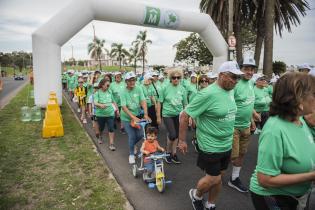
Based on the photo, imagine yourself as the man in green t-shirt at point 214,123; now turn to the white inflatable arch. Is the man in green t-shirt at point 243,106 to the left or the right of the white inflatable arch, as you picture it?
right

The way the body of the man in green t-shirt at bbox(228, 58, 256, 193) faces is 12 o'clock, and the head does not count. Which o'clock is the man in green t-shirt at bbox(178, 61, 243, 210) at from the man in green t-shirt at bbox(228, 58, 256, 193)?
the man in green t-shirt at bbox(178, 61, 243, 210) is roughly at 2 o'clock from the man in green t-shirt at bbox(228, 58, 256, 193).

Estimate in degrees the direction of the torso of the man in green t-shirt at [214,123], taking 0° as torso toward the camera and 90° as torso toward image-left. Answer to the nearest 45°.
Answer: approximately 315°

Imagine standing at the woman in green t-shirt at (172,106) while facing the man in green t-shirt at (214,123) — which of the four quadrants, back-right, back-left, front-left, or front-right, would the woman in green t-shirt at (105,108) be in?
back-right

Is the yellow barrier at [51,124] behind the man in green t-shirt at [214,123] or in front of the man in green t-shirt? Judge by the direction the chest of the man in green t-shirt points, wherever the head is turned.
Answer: behind

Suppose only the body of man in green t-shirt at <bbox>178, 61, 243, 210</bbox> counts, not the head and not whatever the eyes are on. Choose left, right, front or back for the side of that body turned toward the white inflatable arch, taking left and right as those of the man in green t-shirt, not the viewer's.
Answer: back

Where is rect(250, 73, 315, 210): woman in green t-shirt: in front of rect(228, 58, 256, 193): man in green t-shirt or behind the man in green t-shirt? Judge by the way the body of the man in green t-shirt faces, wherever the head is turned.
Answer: in front

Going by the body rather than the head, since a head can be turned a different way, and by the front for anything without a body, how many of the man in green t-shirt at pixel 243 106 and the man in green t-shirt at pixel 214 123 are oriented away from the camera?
0

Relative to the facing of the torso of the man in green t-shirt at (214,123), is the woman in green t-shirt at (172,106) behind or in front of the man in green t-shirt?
behind

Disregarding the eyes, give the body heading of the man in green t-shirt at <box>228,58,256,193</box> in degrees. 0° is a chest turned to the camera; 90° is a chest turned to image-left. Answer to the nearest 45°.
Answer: approximately 315°
